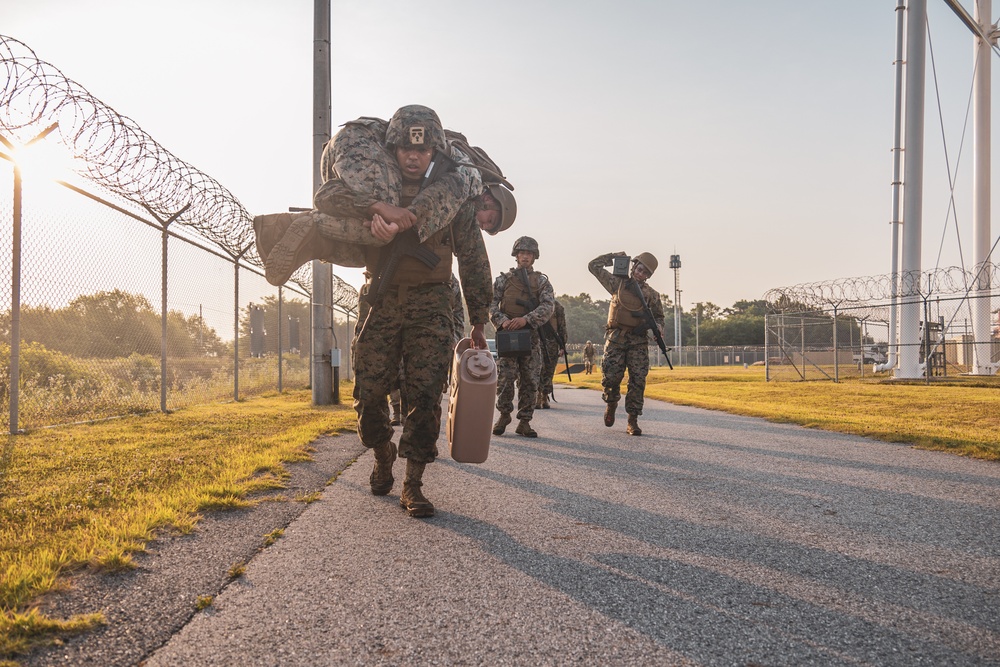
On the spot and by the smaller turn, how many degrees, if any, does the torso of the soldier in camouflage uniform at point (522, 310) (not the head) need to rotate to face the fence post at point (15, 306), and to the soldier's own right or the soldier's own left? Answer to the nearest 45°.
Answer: approximately 45° to the soldier's own right

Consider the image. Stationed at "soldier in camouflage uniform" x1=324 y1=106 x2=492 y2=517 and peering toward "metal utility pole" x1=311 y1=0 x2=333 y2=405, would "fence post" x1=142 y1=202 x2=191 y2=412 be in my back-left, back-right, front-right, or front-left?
front-left

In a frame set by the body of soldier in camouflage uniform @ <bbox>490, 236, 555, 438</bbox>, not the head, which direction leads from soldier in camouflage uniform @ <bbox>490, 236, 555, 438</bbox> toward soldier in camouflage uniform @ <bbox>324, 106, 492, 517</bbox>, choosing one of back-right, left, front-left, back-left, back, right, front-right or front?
front

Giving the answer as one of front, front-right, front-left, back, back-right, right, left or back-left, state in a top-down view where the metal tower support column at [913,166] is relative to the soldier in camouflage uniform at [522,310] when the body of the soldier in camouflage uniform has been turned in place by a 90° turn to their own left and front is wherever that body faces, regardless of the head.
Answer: front-left

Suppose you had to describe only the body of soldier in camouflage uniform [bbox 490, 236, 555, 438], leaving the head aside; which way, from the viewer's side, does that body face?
toward the camera

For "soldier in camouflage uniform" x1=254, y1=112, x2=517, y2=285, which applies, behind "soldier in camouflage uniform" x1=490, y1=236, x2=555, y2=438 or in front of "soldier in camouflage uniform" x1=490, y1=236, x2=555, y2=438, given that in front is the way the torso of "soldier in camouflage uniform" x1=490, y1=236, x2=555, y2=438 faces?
in front

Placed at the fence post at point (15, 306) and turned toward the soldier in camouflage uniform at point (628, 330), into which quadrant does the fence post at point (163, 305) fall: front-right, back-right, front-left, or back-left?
front-left

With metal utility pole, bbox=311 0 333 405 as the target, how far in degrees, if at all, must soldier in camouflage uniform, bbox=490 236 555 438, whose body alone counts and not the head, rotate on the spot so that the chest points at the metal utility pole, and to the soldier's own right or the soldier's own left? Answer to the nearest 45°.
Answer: approximately 135° to the soldier's own right

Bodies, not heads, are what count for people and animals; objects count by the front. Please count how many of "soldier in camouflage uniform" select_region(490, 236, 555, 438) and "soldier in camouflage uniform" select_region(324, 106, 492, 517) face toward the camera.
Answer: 2

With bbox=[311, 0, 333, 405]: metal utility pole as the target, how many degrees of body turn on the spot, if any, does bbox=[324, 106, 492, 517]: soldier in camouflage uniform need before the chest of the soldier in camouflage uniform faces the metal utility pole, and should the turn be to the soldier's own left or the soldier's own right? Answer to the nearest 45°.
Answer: approximately 180°

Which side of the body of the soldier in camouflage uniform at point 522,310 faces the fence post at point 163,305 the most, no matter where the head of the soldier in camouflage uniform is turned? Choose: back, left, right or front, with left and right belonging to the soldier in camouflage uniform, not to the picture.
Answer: right

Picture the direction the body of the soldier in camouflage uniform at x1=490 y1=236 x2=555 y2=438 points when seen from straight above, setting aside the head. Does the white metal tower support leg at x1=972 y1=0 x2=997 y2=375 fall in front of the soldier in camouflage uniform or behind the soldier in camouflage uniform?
behind
